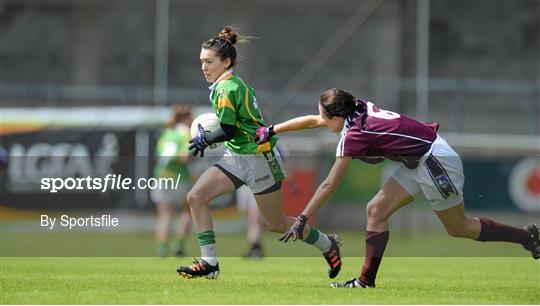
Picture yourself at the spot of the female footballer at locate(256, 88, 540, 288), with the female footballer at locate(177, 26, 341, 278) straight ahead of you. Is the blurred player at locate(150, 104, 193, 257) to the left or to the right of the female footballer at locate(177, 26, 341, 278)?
right

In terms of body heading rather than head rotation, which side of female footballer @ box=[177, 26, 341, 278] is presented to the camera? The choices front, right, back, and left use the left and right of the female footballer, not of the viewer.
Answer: left

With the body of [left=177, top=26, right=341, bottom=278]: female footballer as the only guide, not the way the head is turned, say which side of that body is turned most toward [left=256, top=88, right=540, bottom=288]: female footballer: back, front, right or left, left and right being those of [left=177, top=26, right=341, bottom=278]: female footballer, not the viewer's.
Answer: back
